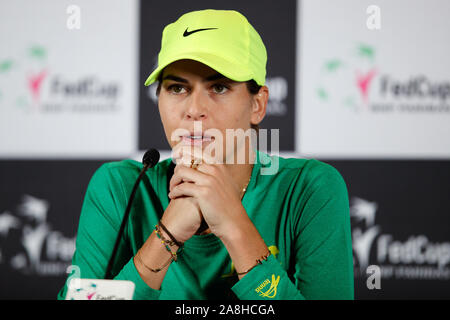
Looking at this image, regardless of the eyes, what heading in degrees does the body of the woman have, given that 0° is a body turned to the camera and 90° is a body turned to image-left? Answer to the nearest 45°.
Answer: approximately 0°
